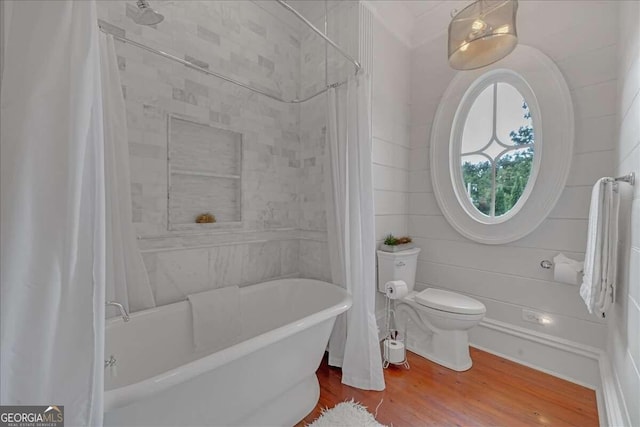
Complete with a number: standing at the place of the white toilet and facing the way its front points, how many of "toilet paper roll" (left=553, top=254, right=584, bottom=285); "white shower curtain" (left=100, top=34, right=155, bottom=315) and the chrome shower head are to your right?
2

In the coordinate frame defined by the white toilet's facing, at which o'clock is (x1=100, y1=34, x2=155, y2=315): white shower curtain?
The white shower curtain is roughly at 3 o'clock from the white toilet.

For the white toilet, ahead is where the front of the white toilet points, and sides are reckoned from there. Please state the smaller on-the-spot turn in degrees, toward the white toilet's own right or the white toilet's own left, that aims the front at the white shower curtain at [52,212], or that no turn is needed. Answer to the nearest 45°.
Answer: approximately 90° to the white toilet's own right

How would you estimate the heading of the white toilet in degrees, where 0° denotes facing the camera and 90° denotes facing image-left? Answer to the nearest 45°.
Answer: approximately 315°

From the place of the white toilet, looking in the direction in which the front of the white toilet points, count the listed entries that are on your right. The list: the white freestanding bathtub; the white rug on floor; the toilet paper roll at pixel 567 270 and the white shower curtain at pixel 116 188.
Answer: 3

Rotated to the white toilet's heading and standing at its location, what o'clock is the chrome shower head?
The chrome shower head is roughly at 3 o'clock from the white toilet.
